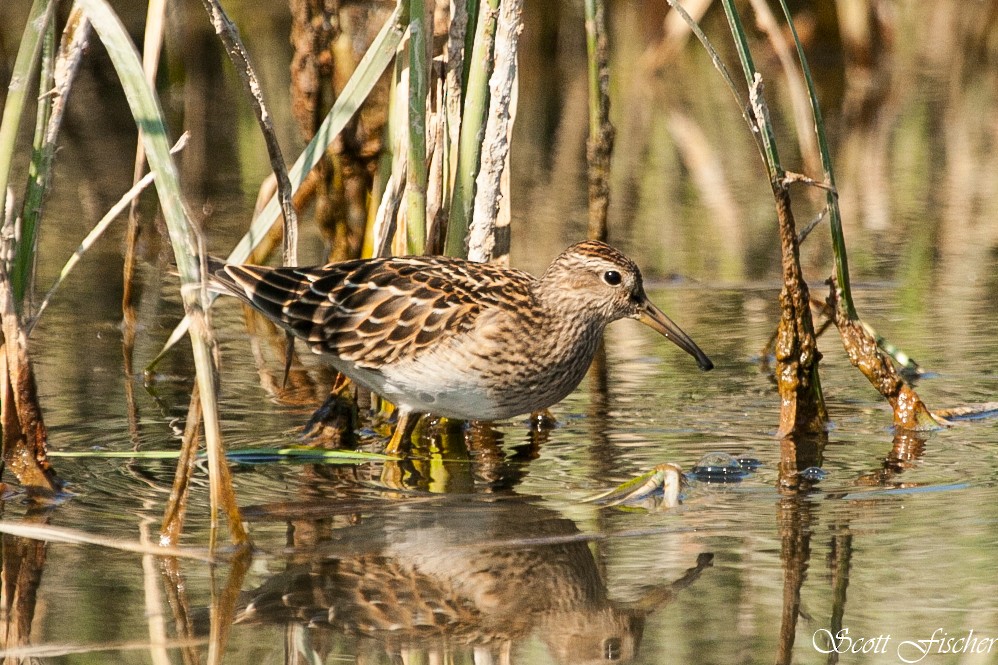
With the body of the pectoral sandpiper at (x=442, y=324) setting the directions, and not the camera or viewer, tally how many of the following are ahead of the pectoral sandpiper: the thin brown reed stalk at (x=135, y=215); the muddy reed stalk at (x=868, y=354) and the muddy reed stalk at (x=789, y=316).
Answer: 2

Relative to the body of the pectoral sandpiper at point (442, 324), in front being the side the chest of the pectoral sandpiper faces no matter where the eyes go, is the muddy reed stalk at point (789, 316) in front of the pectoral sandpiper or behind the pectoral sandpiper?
in front

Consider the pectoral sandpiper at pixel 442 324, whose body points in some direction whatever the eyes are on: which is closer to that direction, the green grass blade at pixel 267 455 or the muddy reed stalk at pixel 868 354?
the muddy reed stalk

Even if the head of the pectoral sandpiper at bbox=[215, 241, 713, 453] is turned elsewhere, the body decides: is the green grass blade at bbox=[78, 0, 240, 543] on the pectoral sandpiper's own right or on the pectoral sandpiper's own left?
on the pectoral sandpiper's own right

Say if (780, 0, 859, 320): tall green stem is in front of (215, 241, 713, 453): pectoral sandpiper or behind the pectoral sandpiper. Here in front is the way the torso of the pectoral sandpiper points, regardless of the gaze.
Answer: in front

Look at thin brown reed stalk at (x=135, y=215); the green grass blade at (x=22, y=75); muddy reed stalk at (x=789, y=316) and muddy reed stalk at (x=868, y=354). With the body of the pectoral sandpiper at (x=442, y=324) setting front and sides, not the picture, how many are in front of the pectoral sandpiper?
2

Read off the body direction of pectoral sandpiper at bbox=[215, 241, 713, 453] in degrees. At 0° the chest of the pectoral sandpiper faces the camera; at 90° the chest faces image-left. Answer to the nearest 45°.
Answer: approximately 270°

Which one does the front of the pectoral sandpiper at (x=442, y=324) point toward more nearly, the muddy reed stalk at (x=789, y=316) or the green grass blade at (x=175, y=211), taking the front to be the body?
the muddy reed stalk

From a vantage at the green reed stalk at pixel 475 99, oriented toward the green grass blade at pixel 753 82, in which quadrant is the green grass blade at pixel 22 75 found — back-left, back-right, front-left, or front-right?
back-right

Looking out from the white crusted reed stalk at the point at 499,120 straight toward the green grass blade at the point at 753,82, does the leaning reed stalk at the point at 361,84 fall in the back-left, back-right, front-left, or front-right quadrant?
back-right

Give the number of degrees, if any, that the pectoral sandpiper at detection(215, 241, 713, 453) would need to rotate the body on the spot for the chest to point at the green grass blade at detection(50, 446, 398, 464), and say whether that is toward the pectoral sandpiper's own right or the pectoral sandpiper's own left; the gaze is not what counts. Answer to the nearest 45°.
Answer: approximately 180°
